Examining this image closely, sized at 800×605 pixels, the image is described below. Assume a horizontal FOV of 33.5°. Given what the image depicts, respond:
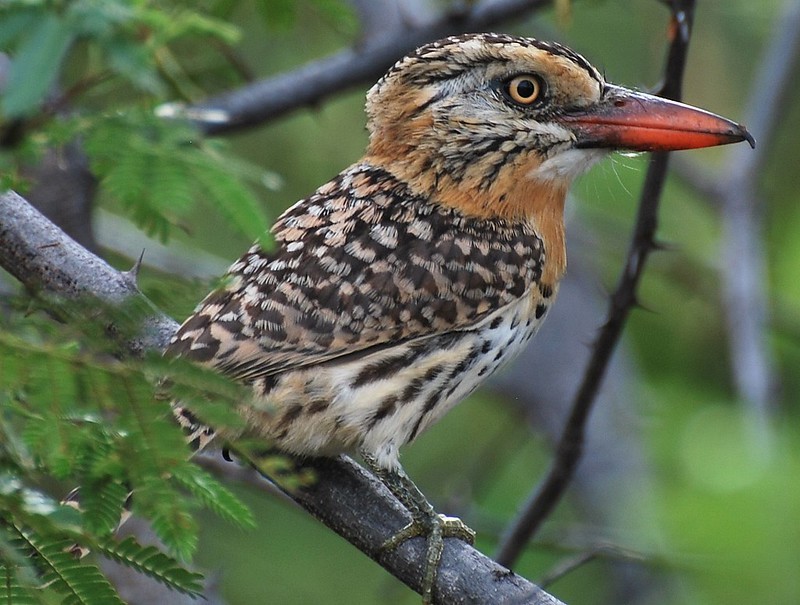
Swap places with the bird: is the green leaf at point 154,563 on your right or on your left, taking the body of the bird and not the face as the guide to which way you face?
on your right

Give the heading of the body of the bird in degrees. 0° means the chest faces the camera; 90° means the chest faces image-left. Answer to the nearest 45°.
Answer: approximately 270°

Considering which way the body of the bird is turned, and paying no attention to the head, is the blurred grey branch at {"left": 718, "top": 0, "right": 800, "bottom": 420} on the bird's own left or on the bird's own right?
on the bird's own left

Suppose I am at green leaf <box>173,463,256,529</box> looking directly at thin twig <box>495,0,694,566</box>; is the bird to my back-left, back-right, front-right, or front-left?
front-left

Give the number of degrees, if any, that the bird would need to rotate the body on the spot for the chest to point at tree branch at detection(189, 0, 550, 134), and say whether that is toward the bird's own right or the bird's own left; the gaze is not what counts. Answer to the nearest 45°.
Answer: approximately 90° to the bird's own left

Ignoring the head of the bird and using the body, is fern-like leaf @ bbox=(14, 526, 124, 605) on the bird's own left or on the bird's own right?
on the bird's own right
